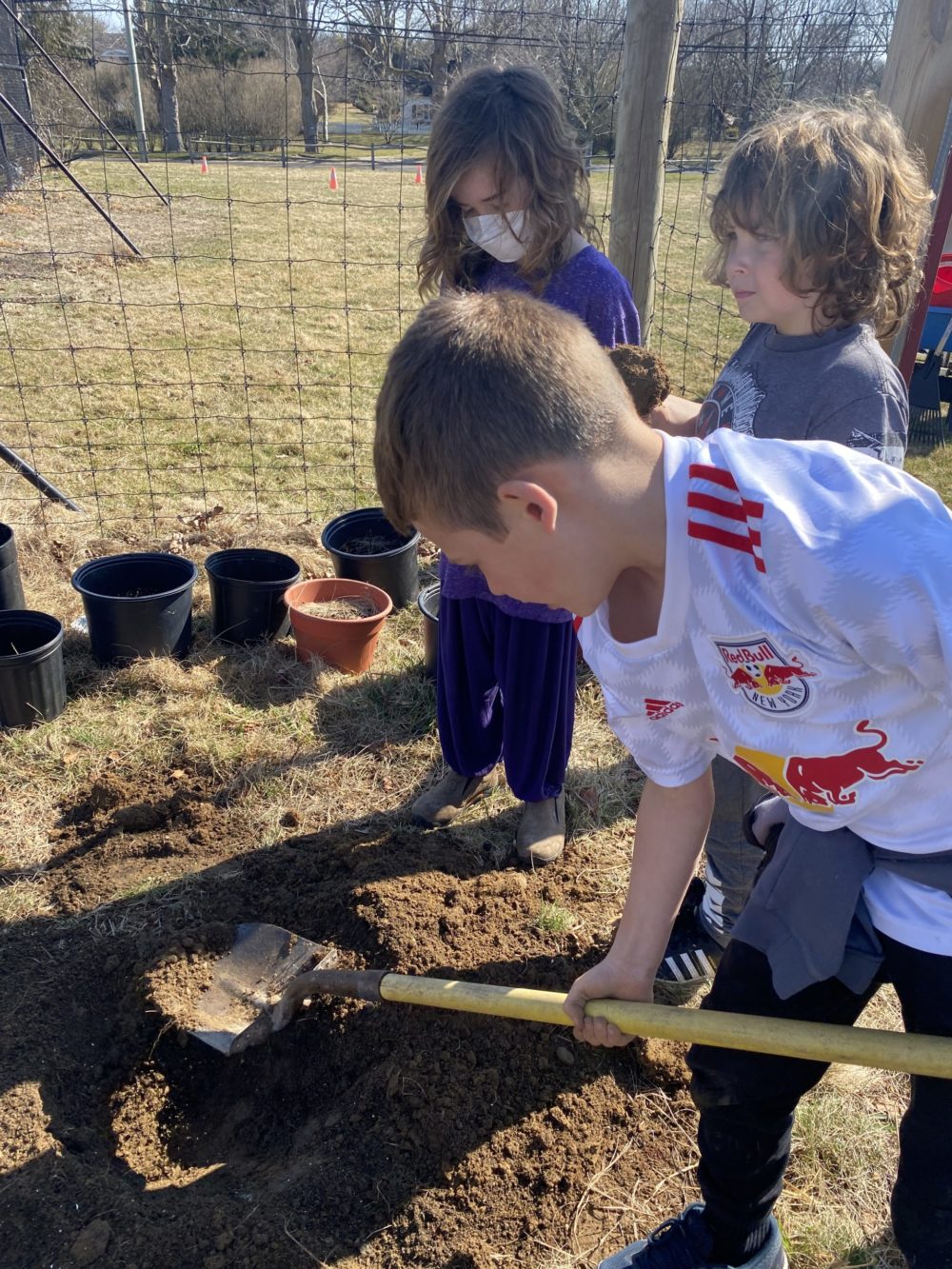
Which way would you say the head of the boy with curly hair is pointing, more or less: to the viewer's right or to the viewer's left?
to the viewer's left

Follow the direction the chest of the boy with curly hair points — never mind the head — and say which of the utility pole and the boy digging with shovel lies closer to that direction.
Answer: the boy digging with shovel

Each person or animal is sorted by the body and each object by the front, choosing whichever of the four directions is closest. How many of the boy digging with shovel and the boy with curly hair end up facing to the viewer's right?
0

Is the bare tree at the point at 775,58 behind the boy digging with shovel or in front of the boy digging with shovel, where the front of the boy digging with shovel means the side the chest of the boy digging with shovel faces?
behind

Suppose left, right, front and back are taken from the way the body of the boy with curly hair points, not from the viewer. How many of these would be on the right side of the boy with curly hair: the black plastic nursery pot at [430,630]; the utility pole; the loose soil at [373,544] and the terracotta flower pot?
4

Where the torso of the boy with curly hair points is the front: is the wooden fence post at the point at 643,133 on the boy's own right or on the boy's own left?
on the boy's own right

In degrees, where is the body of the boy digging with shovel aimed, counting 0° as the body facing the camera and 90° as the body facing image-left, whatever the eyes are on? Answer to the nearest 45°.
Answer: approximately 45°

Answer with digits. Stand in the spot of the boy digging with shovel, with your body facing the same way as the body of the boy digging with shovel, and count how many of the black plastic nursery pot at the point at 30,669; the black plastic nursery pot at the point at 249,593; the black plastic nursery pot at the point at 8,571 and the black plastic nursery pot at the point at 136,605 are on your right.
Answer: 4

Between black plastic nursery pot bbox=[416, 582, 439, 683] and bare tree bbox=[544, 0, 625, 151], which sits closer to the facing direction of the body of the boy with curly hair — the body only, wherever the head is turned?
the black plastic nursery pot

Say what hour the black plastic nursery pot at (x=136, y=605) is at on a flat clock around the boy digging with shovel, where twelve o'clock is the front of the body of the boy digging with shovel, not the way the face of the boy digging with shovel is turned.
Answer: The black plastic nursery pot is roughly at 3 o'clock from the boy digging with shovel.

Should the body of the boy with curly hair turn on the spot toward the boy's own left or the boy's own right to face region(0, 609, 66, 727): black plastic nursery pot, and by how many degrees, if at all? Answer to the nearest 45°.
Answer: approximately 45° to the boy's own right

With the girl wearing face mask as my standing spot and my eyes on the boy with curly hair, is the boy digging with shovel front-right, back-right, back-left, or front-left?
front-right

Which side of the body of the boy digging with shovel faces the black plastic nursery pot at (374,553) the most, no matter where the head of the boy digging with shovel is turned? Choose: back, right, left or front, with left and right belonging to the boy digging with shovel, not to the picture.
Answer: right

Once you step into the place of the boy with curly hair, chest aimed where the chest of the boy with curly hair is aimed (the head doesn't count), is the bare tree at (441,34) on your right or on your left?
on your right

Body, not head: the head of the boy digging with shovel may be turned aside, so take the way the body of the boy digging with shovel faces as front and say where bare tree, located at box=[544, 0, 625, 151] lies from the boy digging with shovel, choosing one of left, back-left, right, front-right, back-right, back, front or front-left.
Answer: back-right

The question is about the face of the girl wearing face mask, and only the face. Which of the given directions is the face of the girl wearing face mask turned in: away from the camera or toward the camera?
toward the camera

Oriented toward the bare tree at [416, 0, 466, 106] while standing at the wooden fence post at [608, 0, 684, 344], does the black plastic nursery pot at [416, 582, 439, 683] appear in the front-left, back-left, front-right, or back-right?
back-left

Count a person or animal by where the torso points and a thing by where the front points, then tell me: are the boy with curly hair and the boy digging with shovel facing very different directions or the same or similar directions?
same or similar directions

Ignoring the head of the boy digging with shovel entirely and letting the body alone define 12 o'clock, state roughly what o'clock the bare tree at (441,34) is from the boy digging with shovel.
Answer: The bare tree is roughly at 4 o'clock from the boy digging with shovel.

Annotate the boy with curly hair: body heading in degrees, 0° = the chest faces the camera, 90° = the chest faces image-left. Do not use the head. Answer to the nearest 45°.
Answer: approximately 45°
